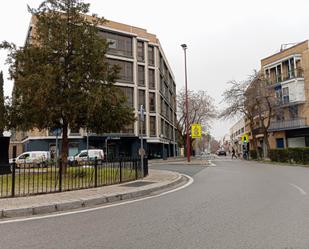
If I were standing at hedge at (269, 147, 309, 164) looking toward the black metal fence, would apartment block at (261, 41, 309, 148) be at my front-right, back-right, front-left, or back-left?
back-right

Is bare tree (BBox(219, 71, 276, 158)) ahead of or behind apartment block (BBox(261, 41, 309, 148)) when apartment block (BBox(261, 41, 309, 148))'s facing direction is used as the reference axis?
ahead

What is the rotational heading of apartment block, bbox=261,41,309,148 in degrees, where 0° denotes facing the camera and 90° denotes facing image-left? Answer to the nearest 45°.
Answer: approximately 45°

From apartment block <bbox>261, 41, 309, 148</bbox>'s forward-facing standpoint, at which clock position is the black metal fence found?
The black metal fence is roughly at 11 o'clock from the apartment block.

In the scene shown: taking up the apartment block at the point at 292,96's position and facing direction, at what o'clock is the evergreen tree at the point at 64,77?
The evergreen tree is roughly at 11 o'clock from the apartment block.

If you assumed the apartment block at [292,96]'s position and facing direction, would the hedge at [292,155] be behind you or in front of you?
in front
